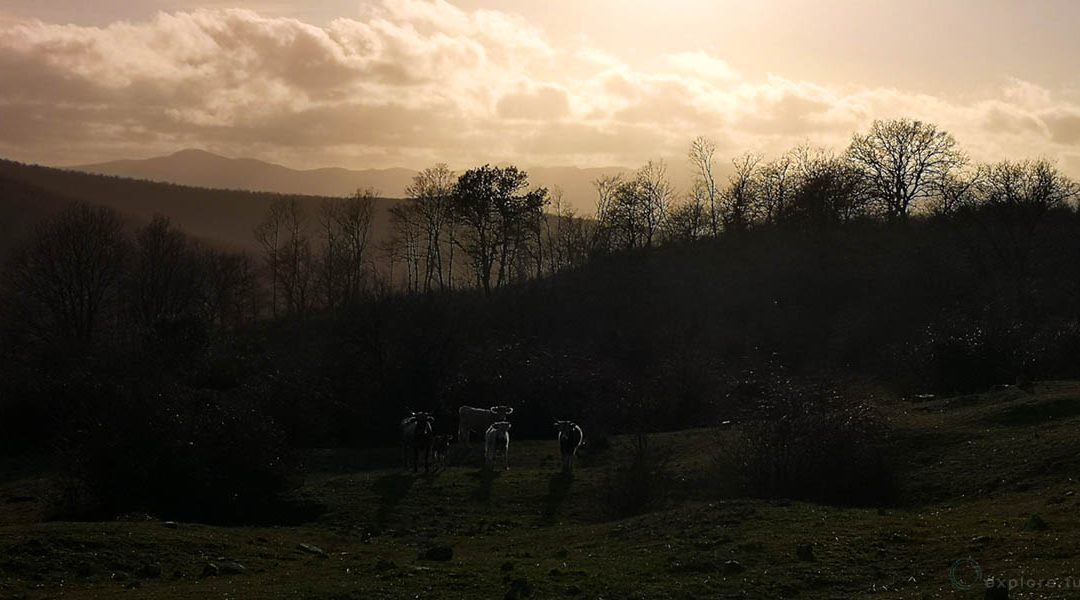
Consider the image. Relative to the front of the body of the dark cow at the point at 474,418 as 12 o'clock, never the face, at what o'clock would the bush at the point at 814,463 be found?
The bush is roughly at 2 o'clock from the dark cow.

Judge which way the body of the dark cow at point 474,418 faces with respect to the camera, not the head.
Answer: to the viewer's right

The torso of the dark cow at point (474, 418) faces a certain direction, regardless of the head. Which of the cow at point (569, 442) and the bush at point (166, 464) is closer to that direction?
the cow

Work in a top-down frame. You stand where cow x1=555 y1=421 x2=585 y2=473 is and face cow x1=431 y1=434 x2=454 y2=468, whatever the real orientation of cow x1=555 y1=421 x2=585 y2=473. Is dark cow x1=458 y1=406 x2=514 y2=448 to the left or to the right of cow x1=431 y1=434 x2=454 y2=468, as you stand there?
right

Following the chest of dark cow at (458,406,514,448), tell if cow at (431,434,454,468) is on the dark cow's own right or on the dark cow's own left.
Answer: on the dark cow's own right

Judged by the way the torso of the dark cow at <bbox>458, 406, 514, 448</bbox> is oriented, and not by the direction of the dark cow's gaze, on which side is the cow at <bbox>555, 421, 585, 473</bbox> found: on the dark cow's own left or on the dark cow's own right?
on the dark cow's own right

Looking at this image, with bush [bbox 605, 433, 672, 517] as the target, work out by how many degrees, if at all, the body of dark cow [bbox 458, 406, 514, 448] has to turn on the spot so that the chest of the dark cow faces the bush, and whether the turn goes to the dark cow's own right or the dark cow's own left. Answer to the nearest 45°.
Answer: approximately 90° to the dark cow's own right

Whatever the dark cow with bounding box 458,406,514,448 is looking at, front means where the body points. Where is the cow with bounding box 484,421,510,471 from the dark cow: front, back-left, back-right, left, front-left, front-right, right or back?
right

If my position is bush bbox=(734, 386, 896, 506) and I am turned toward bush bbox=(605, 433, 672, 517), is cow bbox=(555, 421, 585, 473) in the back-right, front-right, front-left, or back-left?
front-right

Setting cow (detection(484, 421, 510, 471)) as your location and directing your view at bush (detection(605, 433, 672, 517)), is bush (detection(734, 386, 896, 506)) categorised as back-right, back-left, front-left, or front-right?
front-left

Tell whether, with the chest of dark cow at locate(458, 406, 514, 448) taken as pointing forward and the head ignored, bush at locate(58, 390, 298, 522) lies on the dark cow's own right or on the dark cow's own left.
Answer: on the dark cow's own right
